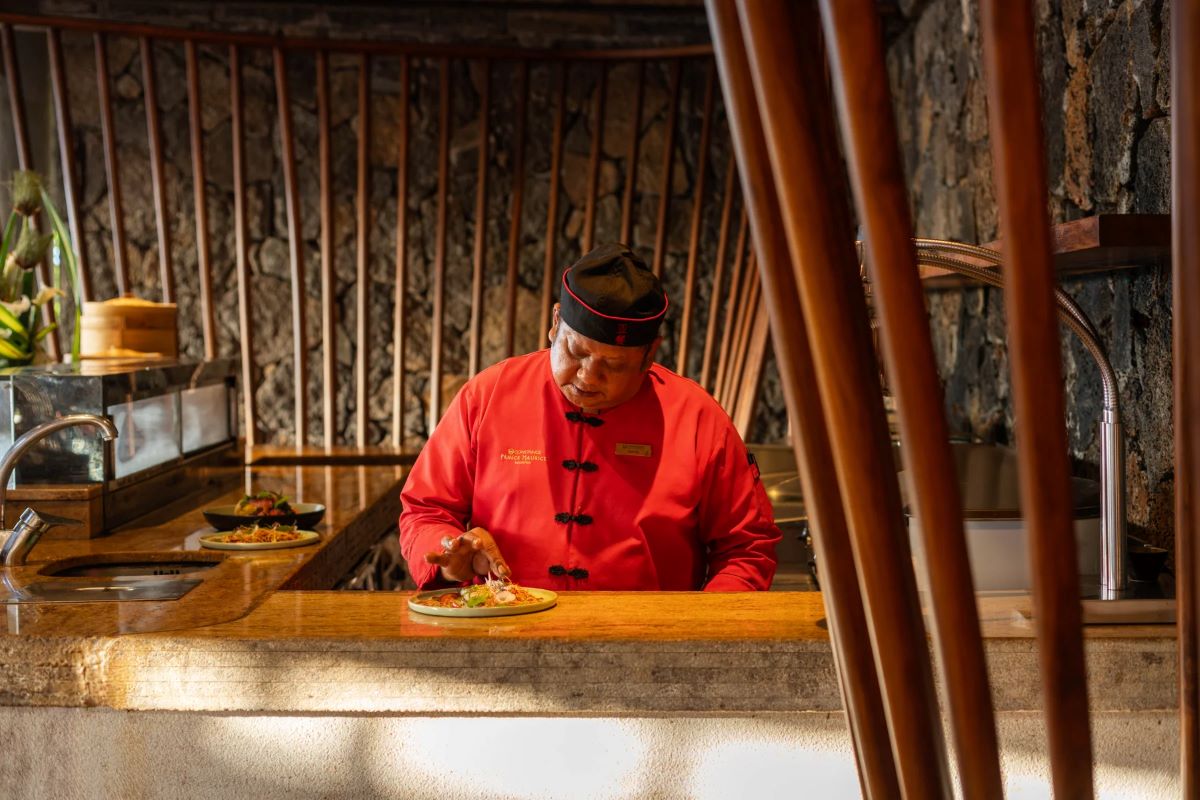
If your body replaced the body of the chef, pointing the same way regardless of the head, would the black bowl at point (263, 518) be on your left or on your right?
on your right

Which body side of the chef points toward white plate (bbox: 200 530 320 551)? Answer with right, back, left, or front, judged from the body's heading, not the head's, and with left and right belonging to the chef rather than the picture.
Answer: right

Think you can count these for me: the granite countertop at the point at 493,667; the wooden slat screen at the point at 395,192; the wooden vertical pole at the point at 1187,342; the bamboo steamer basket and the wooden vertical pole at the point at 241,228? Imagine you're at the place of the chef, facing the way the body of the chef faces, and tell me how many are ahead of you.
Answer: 2

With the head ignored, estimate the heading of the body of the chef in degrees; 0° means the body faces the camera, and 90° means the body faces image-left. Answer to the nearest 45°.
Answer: approximately 0°

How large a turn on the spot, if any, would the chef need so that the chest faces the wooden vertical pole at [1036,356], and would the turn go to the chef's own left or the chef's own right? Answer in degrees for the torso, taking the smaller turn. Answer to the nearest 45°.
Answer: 0° — they already face it

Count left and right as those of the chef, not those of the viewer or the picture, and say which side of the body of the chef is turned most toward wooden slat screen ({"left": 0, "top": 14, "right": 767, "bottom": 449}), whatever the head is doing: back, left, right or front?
back

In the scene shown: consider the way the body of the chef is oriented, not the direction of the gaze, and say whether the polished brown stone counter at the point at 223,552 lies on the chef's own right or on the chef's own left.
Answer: on the chef's own right

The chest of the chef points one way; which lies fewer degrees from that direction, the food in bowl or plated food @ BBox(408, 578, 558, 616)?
the plated food
